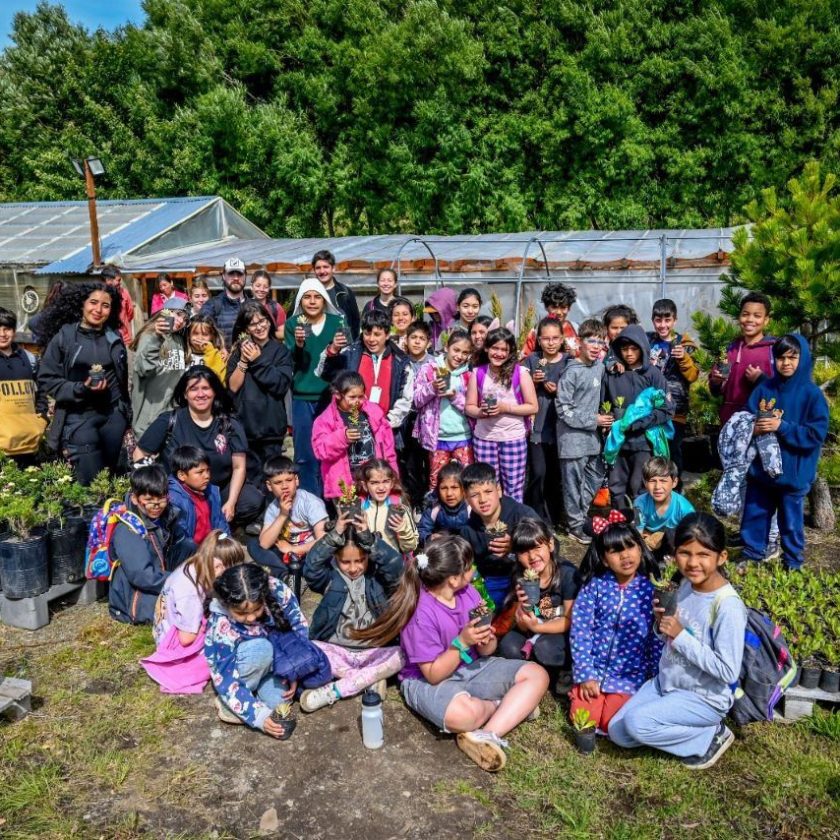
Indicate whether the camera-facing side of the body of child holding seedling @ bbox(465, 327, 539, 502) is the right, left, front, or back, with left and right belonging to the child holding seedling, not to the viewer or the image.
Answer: front

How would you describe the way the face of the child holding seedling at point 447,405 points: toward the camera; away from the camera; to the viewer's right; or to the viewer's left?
toward the camera

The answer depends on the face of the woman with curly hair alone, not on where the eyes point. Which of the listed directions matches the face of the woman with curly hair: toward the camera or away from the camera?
toward the camera

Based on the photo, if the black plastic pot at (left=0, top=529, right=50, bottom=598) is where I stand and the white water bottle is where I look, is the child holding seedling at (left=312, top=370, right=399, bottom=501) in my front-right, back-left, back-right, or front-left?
front-left

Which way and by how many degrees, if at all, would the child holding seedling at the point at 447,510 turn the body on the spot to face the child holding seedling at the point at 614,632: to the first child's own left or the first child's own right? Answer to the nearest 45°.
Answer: approximately 45° to the first child's own left

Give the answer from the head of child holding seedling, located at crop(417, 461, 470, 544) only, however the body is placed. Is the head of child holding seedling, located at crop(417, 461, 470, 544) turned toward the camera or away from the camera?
toward the camera

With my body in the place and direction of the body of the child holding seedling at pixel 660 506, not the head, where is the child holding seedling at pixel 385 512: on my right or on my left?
on my right

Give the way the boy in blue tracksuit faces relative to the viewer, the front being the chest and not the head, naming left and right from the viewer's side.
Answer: facing the viewer and to the left of the viewer

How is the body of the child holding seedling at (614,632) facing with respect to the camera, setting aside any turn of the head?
toward the camera

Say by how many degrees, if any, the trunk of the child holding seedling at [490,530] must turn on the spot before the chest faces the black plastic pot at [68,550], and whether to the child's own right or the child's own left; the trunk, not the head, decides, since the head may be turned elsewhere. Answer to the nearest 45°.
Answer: approximately 90° to the child's own right

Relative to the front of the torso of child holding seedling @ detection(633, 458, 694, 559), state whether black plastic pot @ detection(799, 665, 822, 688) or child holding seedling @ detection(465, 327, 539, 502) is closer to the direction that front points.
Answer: the black plastic pot

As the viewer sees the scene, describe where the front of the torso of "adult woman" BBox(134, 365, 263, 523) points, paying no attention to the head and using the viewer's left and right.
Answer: facing the viewer

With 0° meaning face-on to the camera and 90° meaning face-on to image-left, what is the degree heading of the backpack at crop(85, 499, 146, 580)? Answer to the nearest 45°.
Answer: approximately 90°

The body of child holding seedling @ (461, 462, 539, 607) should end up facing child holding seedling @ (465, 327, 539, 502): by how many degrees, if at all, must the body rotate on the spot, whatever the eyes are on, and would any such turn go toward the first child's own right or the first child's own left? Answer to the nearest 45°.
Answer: approximately 180°

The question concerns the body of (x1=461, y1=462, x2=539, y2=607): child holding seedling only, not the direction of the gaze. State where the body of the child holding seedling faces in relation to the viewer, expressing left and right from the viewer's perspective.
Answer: facing the viewer

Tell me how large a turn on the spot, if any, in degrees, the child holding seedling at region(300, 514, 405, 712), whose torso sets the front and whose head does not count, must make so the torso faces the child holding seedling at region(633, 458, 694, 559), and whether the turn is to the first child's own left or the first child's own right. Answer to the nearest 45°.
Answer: approximately 90° to the first child's own left
